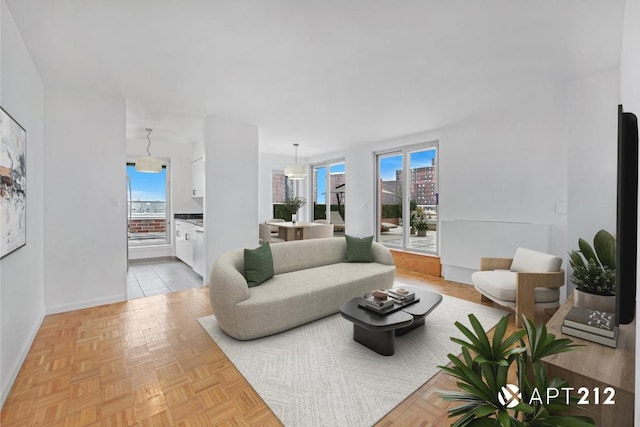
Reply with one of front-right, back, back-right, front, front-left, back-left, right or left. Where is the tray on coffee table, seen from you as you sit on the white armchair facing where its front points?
front

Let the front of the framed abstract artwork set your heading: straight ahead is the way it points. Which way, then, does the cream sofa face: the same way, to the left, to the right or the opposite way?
to the right

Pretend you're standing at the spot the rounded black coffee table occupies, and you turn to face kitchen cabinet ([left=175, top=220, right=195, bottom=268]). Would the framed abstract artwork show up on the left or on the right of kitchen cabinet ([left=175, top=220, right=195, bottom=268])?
left

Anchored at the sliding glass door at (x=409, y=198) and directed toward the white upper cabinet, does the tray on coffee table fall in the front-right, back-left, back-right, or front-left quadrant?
front-left

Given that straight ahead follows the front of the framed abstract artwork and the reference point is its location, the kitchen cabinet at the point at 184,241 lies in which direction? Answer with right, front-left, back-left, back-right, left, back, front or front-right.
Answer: front-left

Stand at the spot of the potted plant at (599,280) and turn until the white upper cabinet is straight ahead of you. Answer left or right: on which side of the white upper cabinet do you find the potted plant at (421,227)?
right

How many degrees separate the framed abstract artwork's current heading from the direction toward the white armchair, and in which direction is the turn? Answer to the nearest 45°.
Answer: approximately 45° to its right

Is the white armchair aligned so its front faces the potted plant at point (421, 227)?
no

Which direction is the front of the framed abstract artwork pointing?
to the viewer's right

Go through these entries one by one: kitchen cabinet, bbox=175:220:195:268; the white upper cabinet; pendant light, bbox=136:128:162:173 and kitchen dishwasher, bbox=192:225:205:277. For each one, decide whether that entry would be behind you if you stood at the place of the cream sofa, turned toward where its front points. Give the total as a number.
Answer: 4

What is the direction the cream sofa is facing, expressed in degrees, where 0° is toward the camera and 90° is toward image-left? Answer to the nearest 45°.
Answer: approximately 315°

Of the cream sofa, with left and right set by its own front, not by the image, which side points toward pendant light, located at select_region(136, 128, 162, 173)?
back

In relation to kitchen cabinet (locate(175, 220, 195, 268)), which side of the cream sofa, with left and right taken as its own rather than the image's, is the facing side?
back

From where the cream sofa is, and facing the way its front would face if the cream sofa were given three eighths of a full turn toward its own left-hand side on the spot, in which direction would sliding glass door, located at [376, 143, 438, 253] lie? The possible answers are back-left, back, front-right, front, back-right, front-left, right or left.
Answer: front-right

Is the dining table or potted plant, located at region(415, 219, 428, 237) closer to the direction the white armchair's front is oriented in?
the dining table

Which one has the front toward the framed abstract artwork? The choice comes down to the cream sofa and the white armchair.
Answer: the white armchair

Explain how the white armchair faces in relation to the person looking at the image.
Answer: facing the viewer and to the left of the viewer
